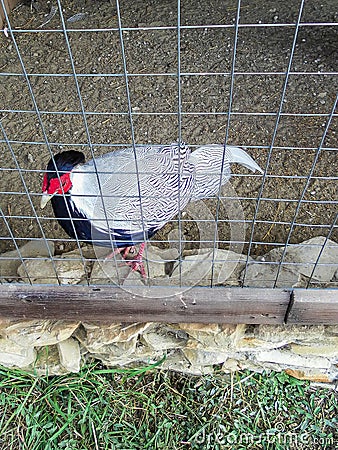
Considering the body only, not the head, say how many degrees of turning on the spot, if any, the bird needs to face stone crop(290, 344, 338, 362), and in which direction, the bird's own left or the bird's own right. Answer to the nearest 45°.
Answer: approximately 135° to the bird's own left

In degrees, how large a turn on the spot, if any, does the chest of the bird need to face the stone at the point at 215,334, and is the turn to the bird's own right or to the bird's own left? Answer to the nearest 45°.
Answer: approximately 135° to the bird's own left

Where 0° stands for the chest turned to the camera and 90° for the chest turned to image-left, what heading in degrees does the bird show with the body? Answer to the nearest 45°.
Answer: approximately 90°

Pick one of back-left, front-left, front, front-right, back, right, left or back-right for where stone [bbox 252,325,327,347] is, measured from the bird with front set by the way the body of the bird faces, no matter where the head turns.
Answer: back-left

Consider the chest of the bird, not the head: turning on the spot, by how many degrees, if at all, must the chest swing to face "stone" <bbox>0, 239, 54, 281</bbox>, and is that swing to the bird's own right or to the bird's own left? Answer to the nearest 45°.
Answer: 0° — it already faces it
